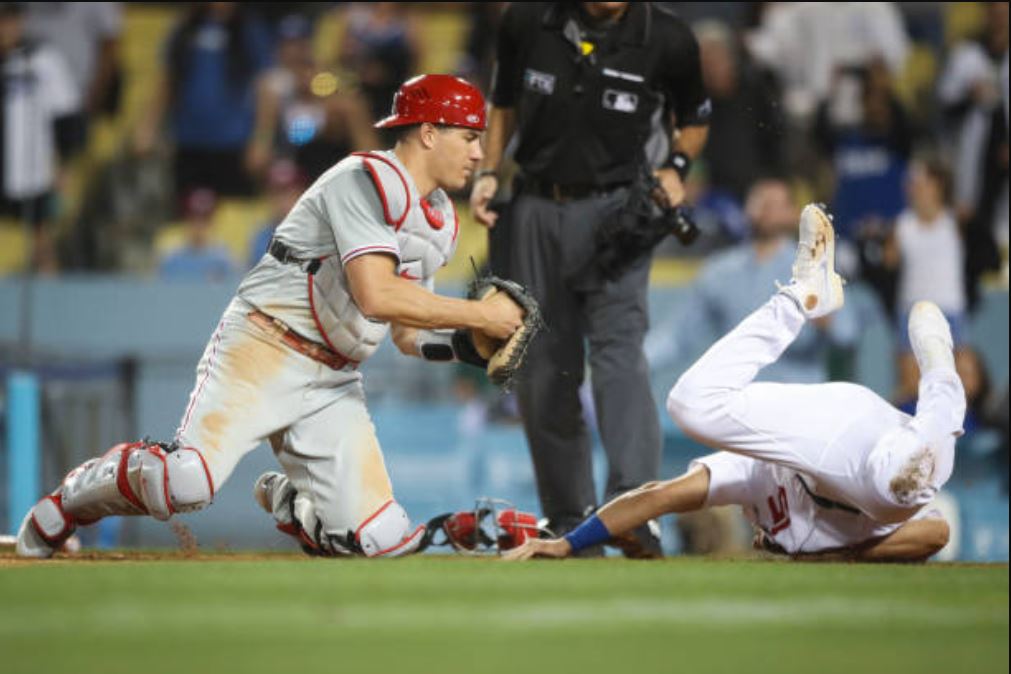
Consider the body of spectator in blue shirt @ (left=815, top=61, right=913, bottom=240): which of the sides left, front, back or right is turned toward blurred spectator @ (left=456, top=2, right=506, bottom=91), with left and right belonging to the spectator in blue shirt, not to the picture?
right

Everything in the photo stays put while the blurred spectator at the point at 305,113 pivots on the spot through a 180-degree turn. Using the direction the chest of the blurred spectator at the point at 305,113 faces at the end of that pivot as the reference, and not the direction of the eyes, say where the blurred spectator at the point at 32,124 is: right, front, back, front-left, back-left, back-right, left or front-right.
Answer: left

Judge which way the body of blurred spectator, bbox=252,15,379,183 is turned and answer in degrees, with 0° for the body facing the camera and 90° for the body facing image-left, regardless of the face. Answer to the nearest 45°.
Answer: approximately 0°

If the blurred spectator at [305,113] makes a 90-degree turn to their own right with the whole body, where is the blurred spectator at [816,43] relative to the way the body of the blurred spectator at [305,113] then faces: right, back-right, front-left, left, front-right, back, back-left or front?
back

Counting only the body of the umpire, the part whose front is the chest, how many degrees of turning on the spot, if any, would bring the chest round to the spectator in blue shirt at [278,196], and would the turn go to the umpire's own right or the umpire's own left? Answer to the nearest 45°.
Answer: approximately 135° to the umpire's own right

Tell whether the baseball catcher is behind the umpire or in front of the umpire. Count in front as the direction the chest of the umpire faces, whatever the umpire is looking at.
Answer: in front

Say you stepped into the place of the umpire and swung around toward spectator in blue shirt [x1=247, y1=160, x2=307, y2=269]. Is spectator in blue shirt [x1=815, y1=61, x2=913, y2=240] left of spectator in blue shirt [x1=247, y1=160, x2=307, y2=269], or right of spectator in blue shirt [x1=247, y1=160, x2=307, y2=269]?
right

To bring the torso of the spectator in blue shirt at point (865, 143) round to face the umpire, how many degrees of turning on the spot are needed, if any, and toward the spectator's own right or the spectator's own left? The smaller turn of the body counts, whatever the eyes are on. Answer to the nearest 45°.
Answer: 0° — they already face them

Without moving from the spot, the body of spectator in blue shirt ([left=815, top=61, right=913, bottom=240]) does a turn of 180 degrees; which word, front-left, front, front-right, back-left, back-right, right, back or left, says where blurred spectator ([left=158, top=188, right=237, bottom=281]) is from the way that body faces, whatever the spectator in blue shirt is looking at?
left
